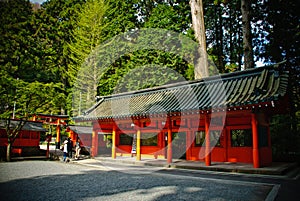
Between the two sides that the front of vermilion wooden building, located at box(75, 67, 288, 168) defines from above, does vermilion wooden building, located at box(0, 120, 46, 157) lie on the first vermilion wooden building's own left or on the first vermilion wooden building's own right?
on the first vermilion wooden building's own right

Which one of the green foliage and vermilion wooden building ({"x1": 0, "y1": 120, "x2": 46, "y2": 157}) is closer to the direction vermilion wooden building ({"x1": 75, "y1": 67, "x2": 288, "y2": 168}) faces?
the vermilion wooden building

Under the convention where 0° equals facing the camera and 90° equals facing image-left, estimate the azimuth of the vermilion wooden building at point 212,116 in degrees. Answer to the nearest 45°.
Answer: approximately 45°

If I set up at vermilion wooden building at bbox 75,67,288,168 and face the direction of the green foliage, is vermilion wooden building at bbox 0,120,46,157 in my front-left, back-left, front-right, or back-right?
back-left
